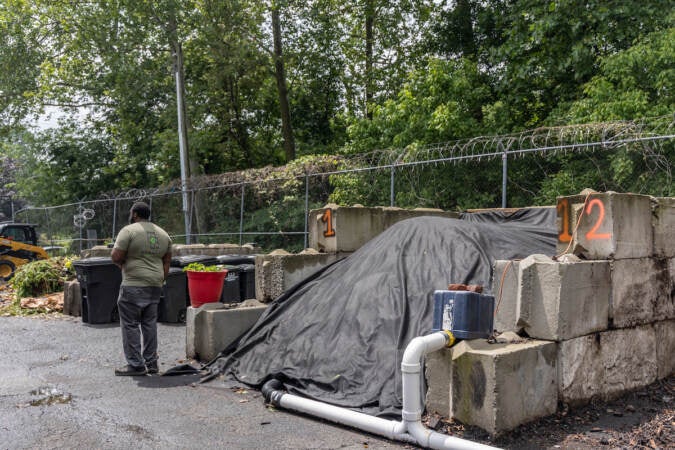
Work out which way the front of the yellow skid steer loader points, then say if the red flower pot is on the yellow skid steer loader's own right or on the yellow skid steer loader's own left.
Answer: on the yellow skid steer loader's own right

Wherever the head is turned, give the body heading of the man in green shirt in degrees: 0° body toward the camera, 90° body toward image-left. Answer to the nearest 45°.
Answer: approximately 135°

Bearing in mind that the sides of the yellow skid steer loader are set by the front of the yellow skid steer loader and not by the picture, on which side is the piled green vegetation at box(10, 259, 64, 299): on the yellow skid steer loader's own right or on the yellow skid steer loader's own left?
on the yellow skid steer loader's own right

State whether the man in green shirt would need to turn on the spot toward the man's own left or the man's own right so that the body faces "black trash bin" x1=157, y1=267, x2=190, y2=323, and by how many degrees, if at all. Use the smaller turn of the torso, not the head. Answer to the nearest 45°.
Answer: approximately 45° to the man's own right

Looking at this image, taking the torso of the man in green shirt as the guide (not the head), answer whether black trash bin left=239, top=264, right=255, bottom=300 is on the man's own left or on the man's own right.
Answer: on the man's own right

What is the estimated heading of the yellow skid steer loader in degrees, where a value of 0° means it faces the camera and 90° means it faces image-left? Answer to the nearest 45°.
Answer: approximately 270°

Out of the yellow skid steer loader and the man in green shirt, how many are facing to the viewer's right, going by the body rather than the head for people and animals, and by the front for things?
1

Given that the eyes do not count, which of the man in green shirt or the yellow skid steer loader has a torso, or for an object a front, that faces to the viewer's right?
the yellow skid steer loader

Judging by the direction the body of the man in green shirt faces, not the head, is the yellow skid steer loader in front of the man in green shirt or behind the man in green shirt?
in front

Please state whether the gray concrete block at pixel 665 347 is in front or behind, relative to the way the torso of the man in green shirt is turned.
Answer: behind
